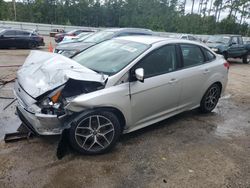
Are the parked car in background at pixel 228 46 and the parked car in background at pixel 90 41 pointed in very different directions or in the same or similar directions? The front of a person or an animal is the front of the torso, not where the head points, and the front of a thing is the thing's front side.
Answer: same or similar directions

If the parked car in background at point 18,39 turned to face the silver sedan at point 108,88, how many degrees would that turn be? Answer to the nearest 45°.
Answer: approximately 90° to its left

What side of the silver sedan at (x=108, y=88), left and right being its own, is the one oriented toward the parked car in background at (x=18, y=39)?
right

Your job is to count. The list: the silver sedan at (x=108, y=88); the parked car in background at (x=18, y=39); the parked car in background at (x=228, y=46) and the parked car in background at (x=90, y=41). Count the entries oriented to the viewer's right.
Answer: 0

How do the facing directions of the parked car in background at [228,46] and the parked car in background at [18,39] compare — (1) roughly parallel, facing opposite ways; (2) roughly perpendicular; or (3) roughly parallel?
roughly parallel

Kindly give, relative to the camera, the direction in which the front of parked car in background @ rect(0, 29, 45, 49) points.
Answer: facing to the left of the viewer

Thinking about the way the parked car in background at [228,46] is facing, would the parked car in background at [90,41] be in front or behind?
in front

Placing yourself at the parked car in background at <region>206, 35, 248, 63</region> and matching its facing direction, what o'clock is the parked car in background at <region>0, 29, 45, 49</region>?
the parked car in background at <region>0, 29, 45, 49</region> is roughly at 1 o'clock from the parked car in background at <region>206, 35, 248, 63</region>.

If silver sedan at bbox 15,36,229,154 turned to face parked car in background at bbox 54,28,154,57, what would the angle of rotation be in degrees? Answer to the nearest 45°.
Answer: approximately 135° to its right

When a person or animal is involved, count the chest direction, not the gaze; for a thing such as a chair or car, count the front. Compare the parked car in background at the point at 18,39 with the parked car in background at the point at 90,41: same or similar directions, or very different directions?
same or similar directions

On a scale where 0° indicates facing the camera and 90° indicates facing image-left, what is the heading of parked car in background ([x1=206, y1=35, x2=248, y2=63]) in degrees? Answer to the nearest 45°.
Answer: approximately 45°

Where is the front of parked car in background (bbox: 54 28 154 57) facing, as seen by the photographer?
facing the viewer and to the left of the viewer
